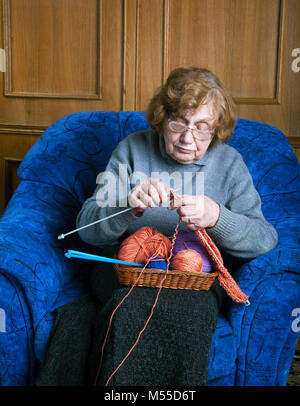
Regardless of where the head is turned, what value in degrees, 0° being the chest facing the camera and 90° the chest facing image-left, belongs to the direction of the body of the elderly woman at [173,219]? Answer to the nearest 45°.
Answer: approximately 0°
